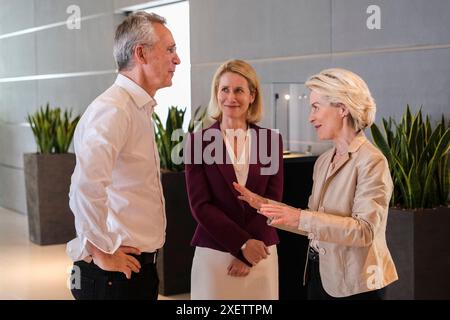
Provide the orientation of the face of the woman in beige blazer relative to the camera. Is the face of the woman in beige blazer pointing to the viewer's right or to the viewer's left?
to the viewer's left

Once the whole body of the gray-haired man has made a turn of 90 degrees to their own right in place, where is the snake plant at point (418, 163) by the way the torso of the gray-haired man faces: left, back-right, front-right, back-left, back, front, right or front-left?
back-left

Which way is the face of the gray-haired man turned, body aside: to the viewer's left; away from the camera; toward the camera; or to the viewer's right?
to the viewer's right

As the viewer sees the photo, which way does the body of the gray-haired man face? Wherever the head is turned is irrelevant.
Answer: to the viewer's right

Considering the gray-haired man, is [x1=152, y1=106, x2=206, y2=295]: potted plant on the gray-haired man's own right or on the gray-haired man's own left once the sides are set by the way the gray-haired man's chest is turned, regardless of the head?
on the gray-haired man's own left

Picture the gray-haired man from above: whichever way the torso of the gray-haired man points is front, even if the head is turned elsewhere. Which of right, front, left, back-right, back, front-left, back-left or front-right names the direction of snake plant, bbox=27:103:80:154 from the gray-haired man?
left

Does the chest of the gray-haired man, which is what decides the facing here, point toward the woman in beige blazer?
yes
